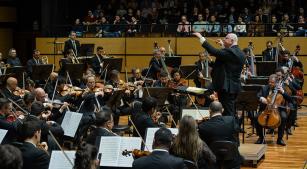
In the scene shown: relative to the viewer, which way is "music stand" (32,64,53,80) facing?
away from the camera

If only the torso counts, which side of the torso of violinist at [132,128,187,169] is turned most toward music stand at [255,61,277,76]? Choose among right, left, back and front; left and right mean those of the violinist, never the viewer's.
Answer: front

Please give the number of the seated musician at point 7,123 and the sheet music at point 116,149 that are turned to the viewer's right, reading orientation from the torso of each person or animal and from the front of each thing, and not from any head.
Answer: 1

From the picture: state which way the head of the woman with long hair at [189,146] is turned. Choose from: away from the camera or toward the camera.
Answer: away from the camera

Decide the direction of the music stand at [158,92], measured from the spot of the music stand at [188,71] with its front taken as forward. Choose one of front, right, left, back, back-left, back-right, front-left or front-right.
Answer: back

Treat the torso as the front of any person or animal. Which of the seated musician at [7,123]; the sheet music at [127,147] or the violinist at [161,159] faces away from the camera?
the violinist

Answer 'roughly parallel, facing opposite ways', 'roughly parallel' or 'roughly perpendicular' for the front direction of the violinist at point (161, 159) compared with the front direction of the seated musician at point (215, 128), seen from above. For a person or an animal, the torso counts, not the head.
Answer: roughly parallel

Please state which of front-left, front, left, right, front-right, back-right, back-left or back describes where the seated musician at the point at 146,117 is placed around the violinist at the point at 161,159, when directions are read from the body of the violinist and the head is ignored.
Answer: front

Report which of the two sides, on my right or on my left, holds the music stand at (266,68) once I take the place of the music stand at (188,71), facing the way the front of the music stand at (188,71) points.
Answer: on my right

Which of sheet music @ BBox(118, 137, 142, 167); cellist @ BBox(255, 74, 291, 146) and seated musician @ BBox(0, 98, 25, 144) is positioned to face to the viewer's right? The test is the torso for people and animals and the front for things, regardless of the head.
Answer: the seated musician

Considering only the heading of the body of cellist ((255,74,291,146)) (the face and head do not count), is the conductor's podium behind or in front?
in front

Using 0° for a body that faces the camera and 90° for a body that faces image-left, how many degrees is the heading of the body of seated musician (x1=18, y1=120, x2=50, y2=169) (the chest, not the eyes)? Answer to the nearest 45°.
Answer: approximately 225°

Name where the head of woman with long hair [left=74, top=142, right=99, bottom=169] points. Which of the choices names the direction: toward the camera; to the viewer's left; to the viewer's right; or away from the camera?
away from the camera

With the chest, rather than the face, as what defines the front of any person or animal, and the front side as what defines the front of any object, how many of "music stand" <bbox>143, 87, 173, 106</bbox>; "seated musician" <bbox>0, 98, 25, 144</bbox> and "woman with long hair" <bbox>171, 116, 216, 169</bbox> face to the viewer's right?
1

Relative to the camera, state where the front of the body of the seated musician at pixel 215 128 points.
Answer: away from the camera

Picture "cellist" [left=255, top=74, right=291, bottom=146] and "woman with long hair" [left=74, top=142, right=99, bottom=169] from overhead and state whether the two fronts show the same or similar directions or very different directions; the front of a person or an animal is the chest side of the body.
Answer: very different directions

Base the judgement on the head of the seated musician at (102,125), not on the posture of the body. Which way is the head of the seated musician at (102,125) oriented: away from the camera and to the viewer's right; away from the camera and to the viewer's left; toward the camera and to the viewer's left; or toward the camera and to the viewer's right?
away from the camera and to the viewer's right

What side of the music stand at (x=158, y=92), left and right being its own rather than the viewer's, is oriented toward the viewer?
back
